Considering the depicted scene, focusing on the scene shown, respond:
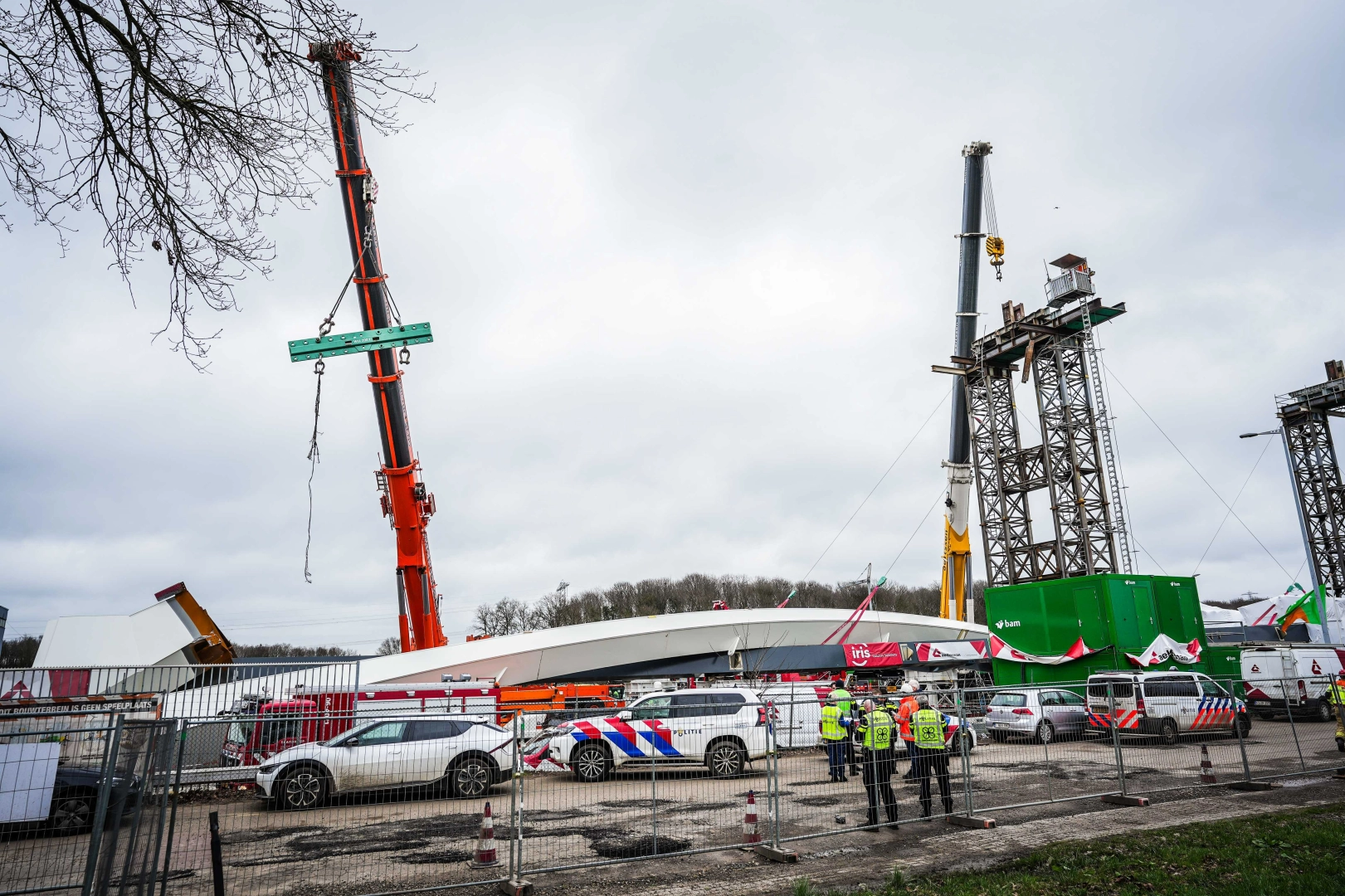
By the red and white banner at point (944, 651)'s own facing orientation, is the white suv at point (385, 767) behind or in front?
in front

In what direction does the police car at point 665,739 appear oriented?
to the viewer's left

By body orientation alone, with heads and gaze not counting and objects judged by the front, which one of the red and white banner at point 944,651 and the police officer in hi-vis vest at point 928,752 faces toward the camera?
the red and white banner

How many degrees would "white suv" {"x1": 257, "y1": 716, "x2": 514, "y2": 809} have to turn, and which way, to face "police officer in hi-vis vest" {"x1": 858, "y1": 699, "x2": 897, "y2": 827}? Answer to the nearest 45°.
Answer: approximately 180°

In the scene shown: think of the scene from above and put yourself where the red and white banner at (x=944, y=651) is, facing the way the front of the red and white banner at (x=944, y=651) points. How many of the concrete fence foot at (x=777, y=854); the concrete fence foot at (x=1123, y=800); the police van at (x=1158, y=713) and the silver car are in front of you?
4

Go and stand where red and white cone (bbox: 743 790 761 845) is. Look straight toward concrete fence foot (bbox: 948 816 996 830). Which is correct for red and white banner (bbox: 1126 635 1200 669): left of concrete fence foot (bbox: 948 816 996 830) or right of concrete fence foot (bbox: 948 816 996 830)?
left

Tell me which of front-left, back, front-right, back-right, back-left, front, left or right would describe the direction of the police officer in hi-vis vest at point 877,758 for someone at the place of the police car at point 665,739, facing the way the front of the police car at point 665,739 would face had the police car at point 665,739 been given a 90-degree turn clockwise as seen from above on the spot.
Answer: back-right

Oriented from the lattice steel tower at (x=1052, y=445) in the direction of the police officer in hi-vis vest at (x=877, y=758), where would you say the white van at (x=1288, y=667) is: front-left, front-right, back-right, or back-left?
front-left

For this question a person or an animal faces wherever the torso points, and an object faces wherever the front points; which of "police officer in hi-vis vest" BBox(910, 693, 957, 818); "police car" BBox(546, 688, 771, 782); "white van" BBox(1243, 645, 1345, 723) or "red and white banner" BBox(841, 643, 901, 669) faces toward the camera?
the red and white banner

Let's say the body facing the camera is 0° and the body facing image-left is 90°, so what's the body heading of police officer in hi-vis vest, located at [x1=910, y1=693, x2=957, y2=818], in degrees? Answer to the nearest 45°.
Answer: approximately 180°

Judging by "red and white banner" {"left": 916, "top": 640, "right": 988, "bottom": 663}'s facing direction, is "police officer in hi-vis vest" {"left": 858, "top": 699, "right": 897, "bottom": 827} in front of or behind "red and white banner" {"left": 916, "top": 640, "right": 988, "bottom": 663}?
in front

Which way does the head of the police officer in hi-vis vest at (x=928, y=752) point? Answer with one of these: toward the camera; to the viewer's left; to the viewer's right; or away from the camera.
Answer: away from the camera

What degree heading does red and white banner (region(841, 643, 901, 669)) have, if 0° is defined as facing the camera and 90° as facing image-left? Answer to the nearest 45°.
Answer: approximately 0°

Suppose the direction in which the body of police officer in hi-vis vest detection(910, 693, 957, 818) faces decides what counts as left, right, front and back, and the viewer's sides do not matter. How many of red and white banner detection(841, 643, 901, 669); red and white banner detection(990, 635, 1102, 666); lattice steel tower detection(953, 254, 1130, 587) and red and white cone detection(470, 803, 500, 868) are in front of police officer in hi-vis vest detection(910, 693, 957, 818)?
3

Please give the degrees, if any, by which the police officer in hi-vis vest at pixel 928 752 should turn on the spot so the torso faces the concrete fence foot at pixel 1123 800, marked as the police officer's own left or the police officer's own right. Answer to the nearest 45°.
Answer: approximately 45° to the police officer's own right
